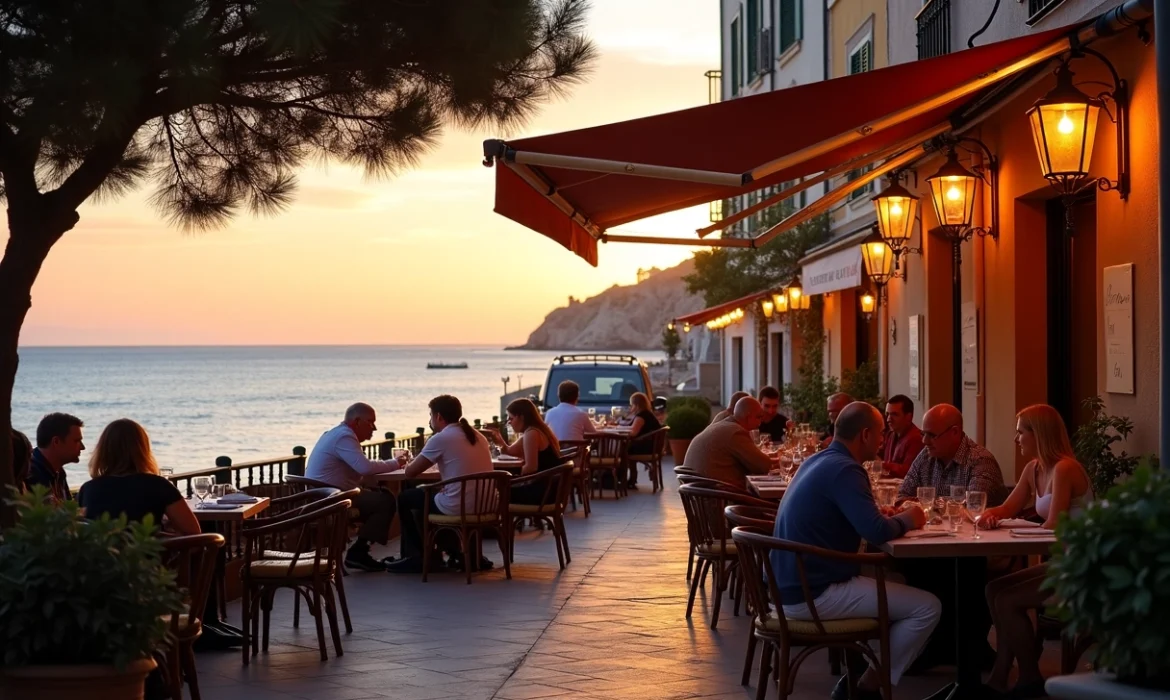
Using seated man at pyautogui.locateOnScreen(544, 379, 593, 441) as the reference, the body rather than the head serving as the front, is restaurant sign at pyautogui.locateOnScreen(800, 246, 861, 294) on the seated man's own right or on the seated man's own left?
on the seated man's own right

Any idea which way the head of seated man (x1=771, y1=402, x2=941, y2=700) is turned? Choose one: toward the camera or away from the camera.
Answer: away from the camera

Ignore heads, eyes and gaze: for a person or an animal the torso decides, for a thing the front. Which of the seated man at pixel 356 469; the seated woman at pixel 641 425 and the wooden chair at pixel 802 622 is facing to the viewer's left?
the seated woman

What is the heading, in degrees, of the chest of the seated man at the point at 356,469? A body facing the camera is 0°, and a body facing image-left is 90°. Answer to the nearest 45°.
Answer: approximately 270°

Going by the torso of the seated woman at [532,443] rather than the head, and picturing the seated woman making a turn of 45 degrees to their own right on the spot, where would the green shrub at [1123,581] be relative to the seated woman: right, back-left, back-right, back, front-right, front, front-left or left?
back-left

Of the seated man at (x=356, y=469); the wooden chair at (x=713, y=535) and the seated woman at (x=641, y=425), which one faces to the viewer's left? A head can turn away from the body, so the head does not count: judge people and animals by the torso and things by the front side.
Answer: the seated woman

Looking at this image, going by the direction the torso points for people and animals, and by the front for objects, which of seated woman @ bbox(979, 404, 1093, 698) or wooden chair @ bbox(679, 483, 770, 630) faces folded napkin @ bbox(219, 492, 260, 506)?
the seated woman

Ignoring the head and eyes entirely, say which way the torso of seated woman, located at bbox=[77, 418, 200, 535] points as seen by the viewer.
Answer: away from the camera

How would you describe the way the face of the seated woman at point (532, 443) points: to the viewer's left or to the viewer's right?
to the viewer's left

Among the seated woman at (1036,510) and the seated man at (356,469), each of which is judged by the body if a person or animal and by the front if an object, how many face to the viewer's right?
1

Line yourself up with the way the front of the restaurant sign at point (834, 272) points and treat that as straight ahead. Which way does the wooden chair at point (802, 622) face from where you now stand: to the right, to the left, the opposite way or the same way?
the opposite way

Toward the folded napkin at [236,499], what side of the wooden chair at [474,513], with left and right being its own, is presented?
left

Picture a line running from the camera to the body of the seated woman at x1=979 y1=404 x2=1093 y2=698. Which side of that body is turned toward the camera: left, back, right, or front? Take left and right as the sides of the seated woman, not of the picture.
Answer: left

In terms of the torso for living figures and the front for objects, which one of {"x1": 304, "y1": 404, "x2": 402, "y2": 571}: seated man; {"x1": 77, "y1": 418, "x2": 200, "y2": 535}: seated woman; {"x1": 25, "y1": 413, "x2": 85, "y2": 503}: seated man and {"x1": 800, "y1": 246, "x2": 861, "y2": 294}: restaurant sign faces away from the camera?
the seated woman

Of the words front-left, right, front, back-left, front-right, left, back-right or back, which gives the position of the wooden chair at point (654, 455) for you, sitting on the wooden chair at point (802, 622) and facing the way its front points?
front-left
